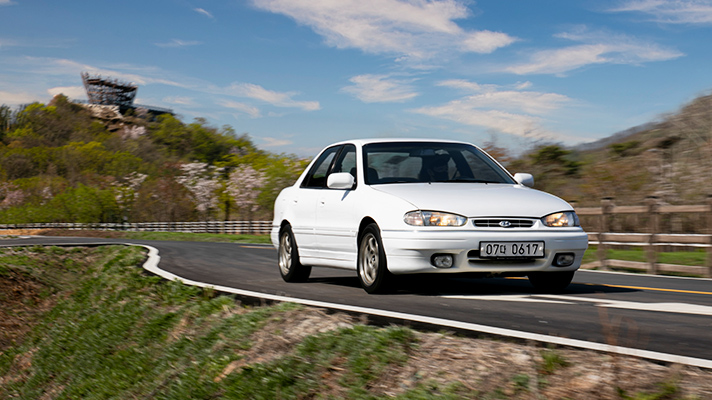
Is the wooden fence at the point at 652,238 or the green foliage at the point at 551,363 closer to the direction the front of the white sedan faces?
the green foliage

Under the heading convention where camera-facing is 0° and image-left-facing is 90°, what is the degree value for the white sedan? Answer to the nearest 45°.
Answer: approximately 315°

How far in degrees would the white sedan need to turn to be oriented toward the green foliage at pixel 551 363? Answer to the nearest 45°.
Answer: approximately 45° to its right

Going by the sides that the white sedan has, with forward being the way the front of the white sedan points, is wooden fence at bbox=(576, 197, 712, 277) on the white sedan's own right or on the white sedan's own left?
on the white sedan's own left
